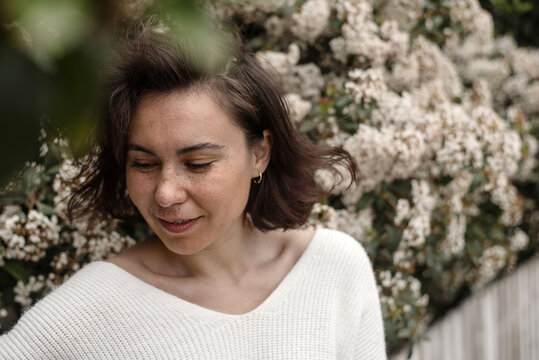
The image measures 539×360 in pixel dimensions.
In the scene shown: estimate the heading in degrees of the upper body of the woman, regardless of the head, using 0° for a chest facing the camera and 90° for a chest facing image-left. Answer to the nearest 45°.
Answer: approximately 0°

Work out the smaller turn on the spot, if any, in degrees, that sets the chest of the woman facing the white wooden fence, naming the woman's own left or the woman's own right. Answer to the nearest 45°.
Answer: approximately 135° to the woman's own left
